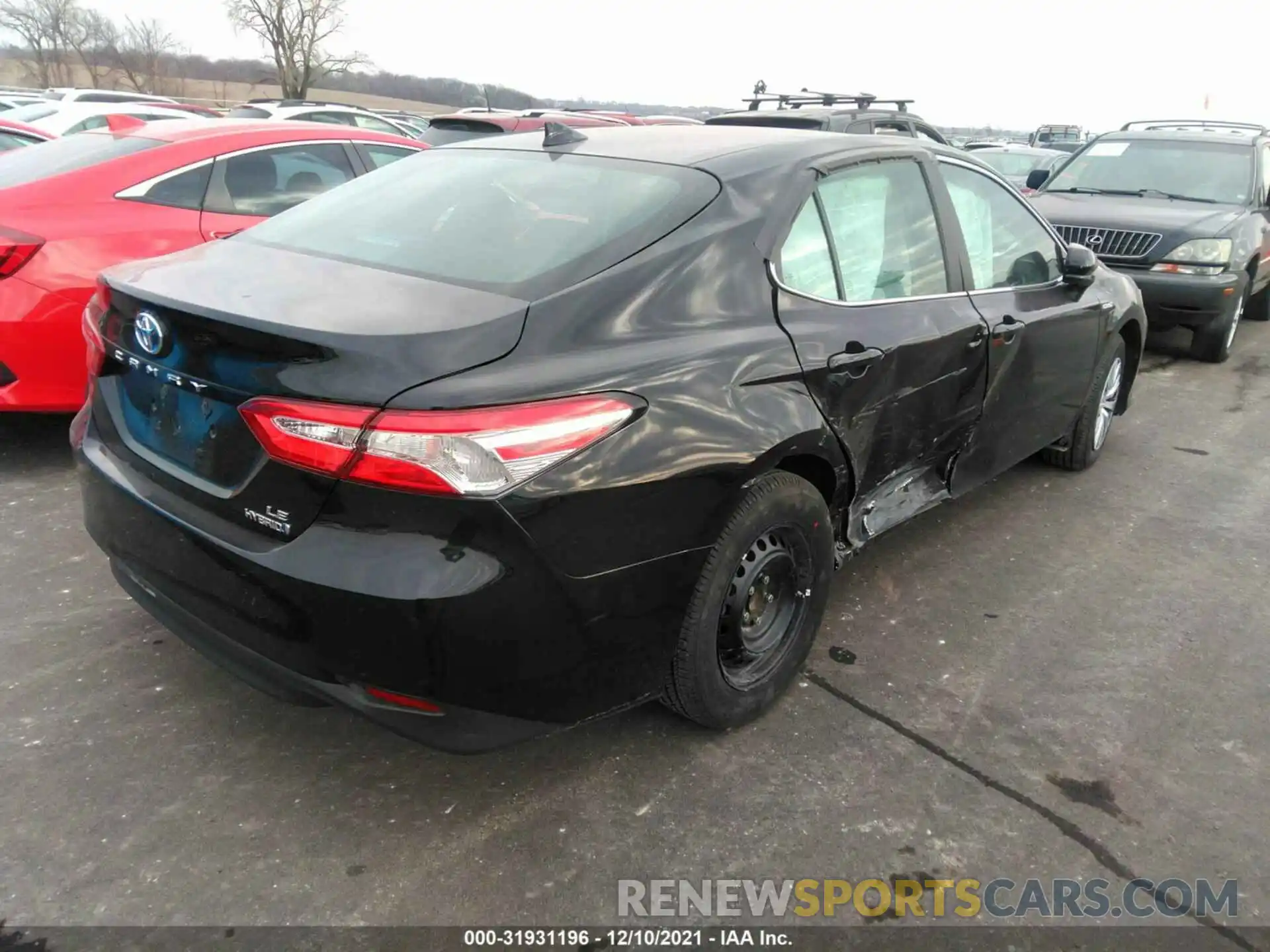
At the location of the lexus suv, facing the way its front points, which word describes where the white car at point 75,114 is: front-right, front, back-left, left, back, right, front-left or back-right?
front-right

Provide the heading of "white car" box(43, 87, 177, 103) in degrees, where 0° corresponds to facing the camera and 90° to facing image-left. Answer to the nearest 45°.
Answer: approximately 225°

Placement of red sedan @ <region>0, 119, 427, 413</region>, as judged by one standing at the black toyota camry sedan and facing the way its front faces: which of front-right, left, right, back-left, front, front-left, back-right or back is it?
left

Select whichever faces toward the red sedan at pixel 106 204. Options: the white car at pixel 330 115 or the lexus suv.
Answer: the lexus suv

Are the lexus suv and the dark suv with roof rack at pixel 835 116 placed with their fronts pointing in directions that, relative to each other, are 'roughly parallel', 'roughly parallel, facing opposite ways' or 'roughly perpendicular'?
roughly parallel, facing opposite ways

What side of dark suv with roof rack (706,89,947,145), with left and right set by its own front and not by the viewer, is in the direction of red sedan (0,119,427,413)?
back

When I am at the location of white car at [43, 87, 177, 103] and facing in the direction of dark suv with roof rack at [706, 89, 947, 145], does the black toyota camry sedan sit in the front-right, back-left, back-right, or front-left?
front-right

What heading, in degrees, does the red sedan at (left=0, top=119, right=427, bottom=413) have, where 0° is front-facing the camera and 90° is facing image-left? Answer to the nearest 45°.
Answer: approximately 225°

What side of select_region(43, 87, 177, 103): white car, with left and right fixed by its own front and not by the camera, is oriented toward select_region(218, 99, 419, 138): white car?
right

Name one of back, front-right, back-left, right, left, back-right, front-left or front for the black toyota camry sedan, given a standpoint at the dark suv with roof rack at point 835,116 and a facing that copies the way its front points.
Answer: back-right

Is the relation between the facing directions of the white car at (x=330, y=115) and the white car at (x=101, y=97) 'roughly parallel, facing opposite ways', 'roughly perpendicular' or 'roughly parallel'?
roughly parallel

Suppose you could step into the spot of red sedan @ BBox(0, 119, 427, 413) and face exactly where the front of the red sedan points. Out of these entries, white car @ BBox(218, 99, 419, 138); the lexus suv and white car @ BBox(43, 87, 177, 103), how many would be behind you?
0

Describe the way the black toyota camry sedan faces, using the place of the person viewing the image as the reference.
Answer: facing away from the viewer and to the right of the viewer

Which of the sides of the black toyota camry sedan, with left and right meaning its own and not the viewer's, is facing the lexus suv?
front

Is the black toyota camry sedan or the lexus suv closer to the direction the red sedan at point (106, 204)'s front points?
the lexus suv

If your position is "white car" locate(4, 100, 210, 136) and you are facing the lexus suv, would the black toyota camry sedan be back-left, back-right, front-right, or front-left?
front-right

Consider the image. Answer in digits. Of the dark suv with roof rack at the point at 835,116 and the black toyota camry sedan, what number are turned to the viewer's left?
0

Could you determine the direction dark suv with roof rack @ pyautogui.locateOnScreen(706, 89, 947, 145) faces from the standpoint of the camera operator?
facing away from the viewer and to the right of the viewer

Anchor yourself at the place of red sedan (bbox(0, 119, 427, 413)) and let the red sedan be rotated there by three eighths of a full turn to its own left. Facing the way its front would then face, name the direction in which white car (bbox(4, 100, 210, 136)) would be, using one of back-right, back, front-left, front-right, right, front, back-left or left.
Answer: right

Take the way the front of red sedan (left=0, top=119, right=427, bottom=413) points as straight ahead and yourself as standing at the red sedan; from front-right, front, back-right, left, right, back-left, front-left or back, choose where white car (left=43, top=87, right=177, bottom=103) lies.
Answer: front-left

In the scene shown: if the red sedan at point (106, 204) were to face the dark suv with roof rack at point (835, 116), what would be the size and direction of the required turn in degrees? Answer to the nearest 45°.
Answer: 0° — it already faces it
